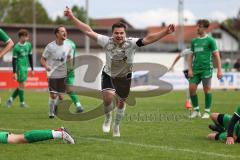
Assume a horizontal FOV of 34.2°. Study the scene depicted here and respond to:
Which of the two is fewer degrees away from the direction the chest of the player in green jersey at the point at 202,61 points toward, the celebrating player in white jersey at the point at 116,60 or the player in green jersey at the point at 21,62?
the celebrating player in white jersey

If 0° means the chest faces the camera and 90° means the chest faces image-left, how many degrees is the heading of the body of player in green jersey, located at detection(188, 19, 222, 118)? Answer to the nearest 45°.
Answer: approximately 45°

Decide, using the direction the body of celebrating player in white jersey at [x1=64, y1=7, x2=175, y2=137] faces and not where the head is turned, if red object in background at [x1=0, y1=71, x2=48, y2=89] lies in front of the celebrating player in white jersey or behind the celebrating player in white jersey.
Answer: behind

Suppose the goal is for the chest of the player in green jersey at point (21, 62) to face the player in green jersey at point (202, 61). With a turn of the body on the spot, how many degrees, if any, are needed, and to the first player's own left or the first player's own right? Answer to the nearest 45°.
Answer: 0° — they already face them

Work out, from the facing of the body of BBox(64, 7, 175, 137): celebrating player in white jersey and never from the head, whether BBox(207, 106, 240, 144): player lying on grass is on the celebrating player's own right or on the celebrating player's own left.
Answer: on the celebrating player's own left
